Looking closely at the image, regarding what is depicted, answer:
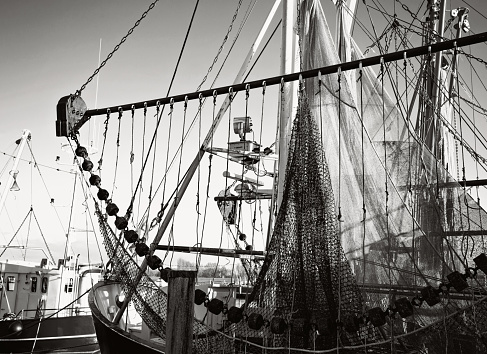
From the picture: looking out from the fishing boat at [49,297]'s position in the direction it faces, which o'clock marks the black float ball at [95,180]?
The black float ball is roughly at 9 o'clock from the fishing boat.

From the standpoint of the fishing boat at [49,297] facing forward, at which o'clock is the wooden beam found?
The wooden beam is roughly at 9 o'clock from the fishing boat.

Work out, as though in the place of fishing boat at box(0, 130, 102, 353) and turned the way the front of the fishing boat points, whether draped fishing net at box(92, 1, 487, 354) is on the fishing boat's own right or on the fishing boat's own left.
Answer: on the fishing boat's own left

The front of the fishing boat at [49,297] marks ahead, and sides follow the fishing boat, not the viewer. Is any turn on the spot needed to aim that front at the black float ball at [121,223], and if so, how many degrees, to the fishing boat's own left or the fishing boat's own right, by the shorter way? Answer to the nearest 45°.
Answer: approximately 90° to the fishing boat's own left

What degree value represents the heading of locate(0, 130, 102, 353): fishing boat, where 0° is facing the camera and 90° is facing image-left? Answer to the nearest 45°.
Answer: approximately 90°

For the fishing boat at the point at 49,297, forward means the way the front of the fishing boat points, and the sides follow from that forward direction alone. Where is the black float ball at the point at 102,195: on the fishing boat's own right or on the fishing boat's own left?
on the fishing boat's own left
